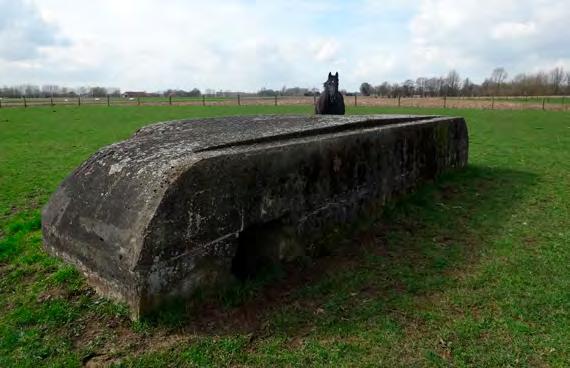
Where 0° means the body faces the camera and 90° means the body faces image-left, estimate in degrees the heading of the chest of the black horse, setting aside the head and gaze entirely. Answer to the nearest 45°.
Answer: approximately 0°
